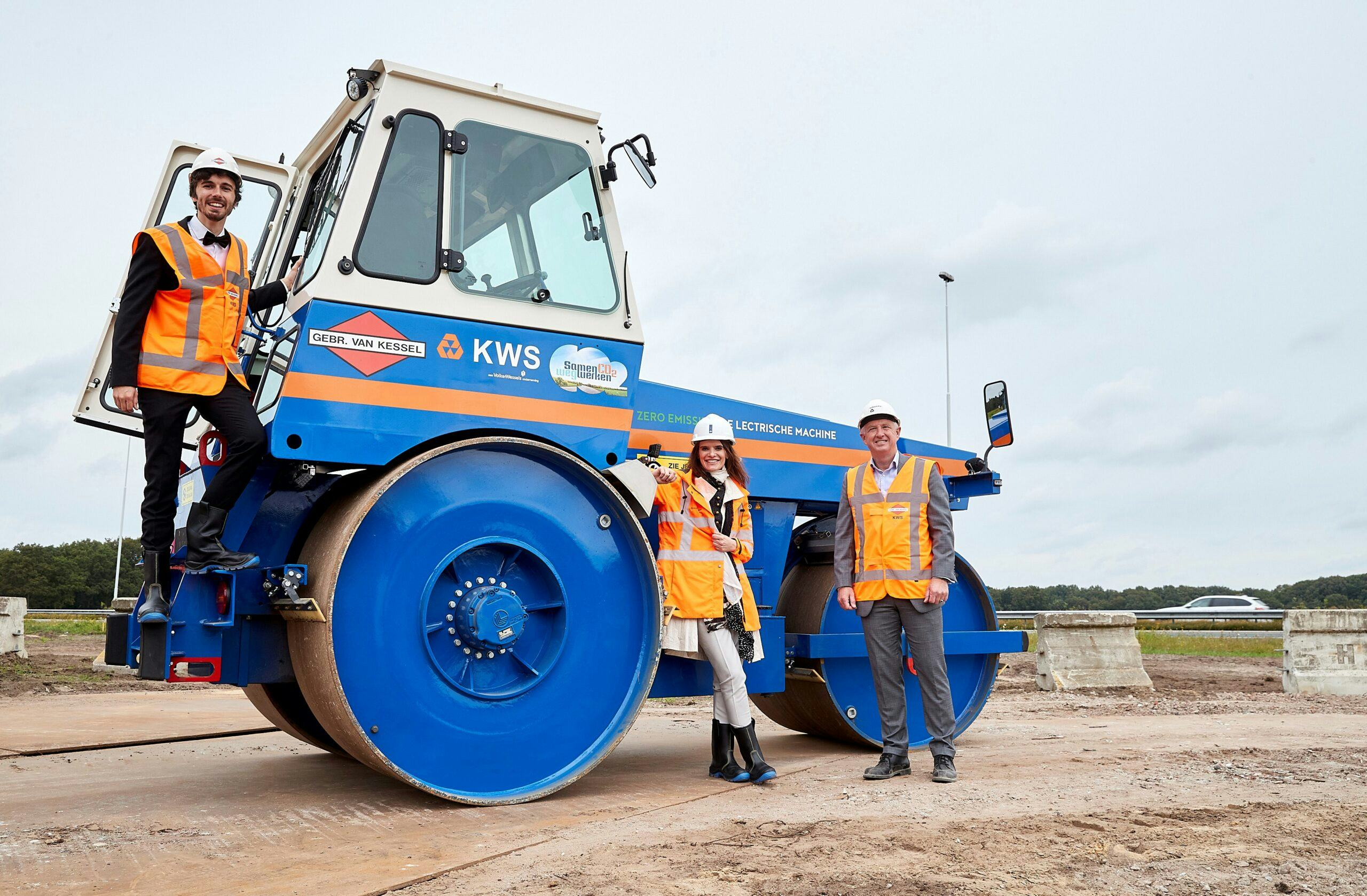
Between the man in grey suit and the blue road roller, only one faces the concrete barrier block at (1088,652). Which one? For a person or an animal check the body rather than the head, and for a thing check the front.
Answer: the blue road roller

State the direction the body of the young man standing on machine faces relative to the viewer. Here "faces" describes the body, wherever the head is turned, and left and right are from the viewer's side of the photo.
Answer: facing the viewer and to the right of the viewer

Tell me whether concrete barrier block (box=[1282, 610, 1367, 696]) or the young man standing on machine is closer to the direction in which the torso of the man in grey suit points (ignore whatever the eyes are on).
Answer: the young man standing on machine

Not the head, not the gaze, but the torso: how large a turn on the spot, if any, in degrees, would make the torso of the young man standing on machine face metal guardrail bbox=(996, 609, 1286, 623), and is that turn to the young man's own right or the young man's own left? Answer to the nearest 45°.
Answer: approximately 90° to the young man's own left

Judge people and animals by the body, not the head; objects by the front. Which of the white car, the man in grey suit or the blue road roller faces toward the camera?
the man in grey suit

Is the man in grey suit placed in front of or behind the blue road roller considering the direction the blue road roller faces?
in front
